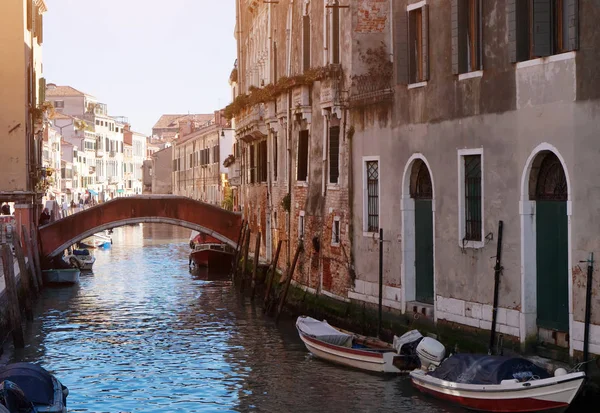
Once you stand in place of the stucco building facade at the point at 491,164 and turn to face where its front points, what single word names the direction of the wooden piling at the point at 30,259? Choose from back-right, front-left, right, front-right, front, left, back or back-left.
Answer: right

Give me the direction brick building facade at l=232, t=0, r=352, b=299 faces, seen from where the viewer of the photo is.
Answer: facing the viewer and to the left of the viewer

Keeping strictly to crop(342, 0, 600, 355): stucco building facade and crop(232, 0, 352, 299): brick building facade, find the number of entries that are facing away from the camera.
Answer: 0

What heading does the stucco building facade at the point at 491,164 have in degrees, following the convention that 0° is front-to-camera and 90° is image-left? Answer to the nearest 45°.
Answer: approximately 45°

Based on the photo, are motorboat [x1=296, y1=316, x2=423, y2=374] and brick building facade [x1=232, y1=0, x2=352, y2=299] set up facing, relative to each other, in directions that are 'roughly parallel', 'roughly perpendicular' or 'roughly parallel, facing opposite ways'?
roughly perpendicular

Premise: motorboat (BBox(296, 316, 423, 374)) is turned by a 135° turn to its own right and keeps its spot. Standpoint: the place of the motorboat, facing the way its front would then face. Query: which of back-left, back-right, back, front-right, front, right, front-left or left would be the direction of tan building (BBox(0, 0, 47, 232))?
back-left

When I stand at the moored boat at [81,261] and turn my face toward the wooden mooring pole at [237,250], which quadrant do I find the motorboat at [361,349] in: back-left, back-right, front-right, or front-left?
front-right

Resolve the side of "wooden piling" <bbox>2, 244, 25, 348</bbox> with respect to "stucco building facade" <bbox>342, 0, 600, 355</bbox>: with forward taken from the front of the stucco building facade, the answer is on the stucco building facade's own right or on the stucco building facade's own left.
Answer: on the stucco building facade's own right

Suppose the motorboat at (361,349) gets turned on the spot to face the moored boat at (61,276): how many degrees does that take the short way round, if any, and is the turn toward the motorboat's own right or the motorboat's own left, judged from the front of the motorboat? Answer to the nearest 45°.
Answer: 0° — it already faces it

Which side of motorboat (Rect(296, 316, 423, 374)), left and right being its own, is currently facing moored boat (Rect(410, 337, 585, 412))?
back

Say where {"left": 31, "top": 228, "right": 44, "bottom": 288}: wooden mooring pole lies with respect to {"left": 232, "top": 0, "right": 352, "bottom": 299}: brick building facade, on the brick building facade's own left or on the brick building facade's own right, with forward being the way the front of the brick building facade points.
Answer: on the brick building facade's own right

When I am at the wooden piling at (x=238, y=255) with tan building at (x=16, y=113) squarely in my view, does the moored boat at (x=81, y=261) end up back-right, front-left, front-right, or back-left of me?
front-right

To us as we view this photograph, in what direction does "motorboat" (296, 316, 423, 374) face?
facing away from the viewer and to the left of the viewer

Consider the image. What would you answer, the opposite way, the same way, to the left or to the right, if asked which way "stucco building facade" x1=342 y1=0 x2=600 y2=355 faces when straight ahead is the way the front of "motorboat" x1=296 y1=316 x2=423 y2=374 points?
to the left
